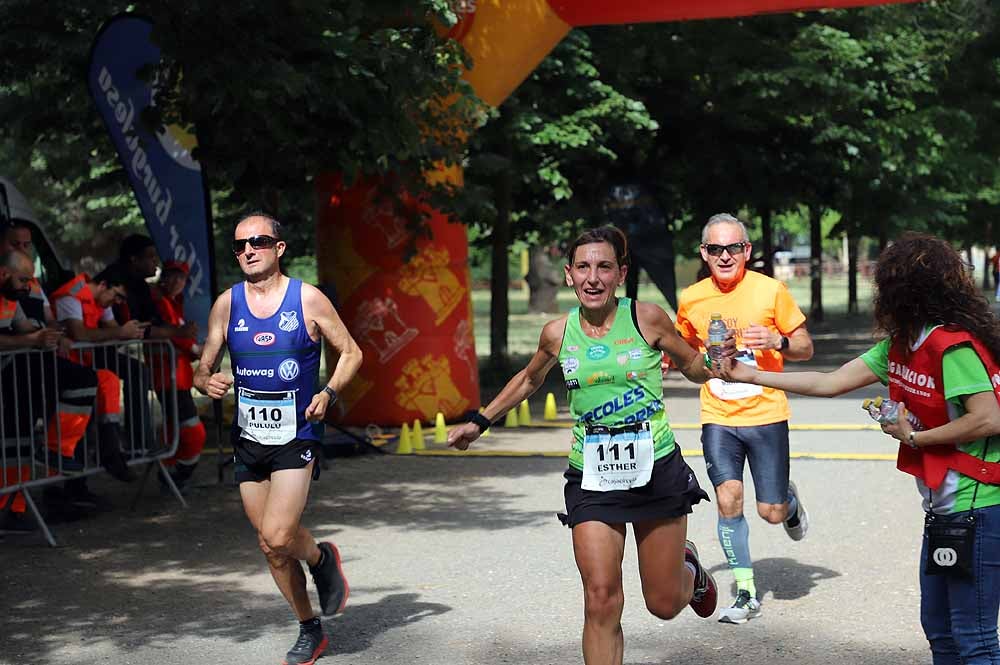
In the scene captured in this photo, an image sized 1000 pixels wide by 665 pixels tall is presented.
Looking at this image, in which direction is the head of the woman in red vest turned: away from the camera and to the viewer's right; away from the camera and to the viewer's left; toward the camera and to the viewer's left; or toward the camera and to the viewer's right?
away from the camera and to the viewer's left

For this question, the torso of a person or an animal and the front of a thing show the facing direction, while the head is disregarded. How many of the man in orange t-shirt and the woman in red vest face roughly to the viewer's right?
0

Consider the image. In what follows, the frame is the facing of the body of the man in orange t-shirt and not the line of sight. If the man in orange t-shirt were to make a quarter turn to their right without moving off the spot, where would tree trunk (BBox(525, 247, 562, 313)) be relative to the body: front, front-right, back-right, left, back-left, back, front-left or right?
right

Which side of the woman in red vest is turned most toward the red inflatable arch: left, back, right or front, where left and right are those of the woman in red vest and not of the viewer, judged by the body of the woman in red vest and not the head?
right

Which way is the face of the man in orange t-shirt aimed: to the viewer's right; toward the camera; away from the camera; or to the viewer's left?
toward the camera

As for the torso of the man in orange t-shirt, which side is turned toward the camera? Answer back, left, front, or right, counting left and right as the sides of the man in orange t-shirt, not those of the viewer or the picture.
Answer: front

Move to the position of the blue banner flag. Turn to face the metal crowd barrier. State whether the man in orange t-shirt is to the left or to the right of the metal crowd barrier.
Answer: left

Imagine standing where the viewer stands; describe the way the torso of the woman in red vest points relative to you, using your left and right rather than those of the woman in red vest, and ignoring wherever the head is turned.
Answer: facing the viewer and to the left of the viewer

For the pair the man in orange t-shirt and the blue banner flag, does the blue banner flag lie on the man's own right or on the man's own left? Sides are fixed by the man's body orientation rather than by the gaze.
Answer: on the man's own right

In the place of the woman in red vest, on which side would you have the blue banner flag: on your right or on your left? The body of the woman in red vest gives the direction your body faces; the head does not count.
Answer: on your right

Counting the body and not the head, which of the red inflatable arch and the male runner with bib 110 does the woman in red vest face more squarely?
the male runner with bib 110

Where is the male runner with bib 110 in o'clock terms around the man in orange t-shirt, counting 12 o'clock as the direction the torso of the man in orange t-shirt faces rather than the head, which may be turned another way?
The male runner with bib 110 is roughly at 2 o'clock from the man in orange t-shirt.
